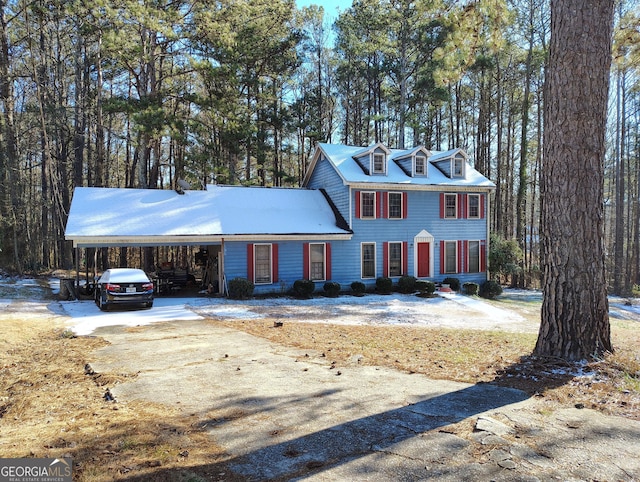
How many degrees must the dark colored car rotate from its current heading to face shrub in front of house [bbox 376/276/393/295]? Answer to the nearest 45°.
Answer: approximately 90° to its right

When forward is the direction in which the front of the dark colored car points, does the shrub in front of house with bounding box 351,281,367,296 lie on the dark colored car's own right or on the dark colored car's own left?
on the dark colored car's own right

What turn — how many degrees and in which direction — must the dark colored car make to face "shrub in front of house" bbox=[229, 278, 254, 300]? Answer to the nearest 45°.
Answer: approximately 45° to its right

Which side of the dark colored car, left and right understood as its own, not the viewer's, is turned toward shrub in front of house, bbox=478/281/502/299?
right

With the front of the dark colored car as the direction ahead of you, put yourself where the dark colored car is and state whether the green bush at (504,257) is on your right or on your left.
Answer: on your right

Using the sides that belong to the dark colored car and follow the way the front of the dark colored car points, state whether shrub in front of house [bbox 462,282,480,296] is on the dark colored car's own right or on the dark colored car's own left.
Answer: on the dark colored car's own right

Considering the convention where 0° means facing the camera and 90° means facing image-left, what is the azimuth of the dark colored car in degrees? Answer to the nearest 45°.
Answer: approximately 180°

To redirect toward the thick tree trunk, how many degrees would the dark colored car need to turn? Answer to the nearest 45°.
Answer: approximately 135° to its right
